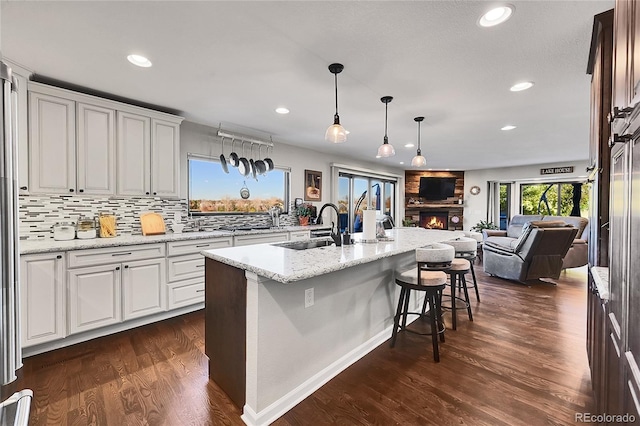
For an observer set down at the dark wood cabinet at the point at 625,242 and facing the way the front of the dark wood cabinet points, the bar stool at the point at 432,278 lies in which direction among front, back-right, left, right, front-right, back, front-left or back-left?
front-right

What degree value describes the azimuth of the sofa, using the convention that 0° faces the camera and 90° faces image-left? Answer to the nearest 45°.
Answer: approximately 45°

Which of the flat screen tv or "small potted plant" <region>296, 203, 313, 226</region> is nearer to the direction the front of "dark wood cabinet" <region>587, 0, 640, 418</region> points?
the small potted plant

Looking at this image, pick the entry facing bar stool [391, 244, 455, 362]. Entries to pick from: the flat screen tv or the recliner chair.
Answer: the flat screen tv

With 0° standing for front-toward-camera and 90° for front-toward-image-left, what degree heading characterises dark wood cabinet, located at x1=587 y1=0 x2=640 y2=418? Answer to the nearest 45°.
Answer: approximately 90°

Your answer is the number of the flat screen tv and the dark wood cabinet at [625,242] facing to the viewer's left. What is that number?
1

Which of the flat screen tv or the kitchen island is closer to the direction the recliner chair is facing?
the flat screen tv

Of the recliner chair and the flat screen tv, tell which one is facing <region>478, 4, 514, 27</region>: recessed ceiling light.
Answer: the flat screen tv

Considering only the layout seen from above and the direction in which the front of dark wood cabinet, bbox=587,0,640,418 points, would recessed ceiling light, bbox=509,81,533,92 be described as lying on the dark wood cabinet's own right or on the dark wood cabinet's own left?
on the dark wood cabinet's own right

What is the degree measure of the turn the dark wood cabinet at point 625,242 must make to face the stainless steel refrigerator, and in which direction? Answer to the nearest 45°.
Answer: approximately 45° to its left

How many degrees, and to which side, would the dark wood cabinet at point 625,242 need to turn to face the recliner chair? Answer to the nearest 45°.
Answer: approximately 90° to its right
